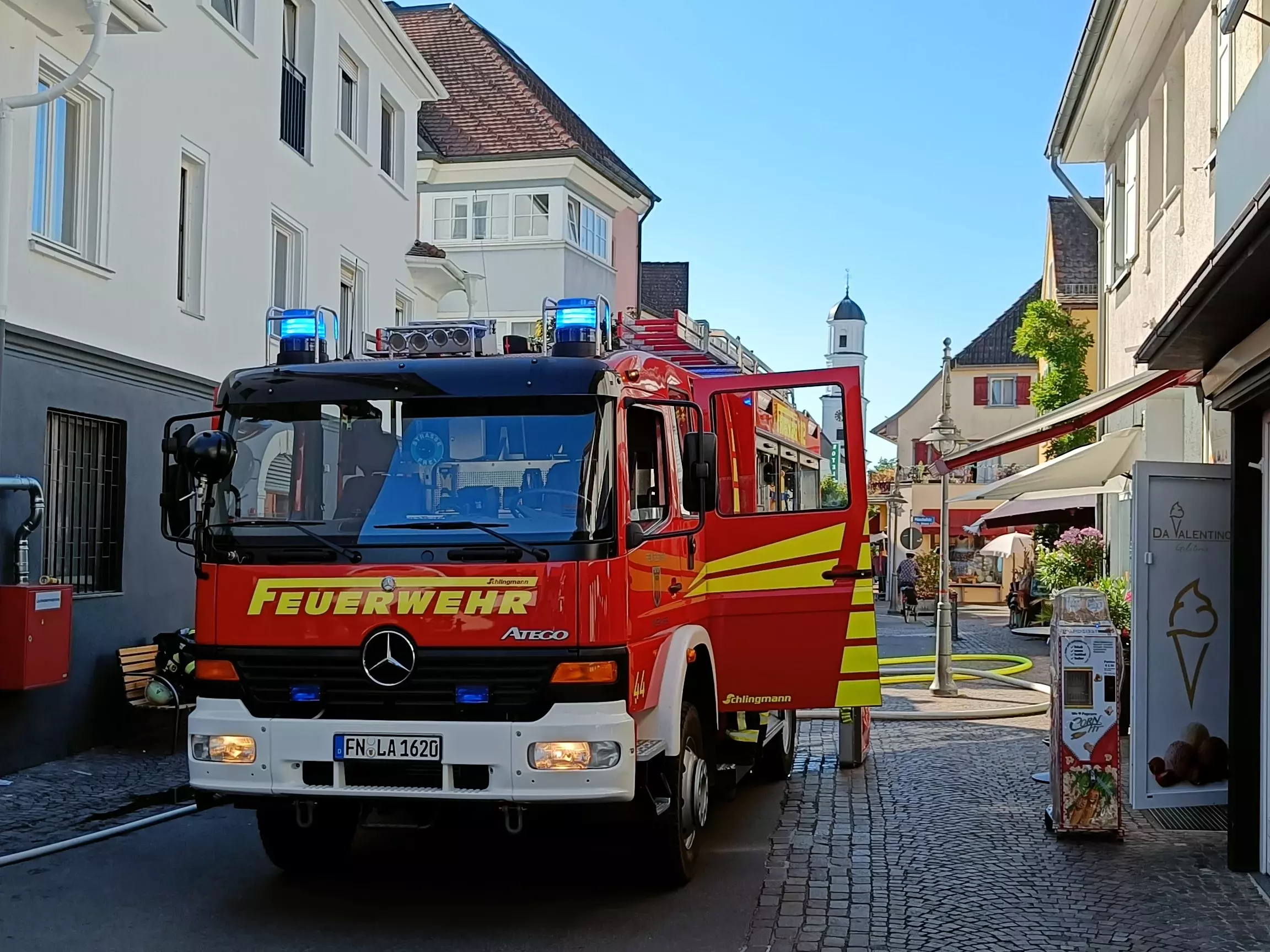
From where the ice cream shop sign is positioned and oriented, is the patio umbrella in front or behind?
behind

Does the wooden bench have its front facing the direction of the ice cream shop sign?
yes

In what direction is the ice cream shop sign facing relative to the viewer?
toward the camera

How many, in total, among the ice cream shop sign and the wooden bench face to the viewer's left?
0

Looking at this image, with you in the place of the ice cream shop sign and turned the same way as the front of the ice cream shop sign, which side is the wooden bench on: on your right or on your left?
on your right

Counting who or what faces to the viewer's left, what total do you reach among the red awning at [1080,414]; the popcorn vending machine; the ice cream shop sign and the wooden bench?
1

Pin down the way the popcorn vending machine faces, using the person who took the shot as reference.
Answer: facing the viewer

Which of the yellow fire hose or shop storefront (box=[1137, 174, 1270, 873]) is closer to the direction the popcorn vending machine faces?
the shop storefront

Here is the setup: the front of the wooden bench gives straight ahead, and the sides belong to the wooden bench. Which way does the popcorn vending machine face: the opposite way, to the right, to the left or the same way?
to the right

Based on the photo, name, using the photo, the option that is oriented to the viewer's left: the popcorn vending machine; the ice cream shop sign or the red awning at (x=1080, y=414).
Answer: the red awning

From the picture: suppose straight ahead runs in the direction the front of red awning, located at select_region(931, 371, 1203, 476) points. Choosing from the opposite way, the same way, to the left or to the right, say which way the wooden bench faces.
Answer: the opposite way

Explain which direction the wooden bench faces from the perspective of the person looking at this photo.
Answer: facing the viewer and to the right of the viewer

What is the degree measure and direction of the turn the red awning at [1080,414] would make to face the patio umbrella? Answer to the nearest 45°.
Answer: approximately 90° to its right

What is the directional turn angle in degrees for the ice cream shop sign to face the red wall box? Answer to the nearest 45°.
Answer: approximately 90° to its right

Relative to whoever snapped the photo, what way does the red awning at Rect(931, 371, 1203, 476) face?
facing to the left of the viewer

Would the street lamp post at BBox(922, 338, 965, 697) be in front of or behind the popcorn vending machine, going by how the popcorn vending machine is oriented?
behind
